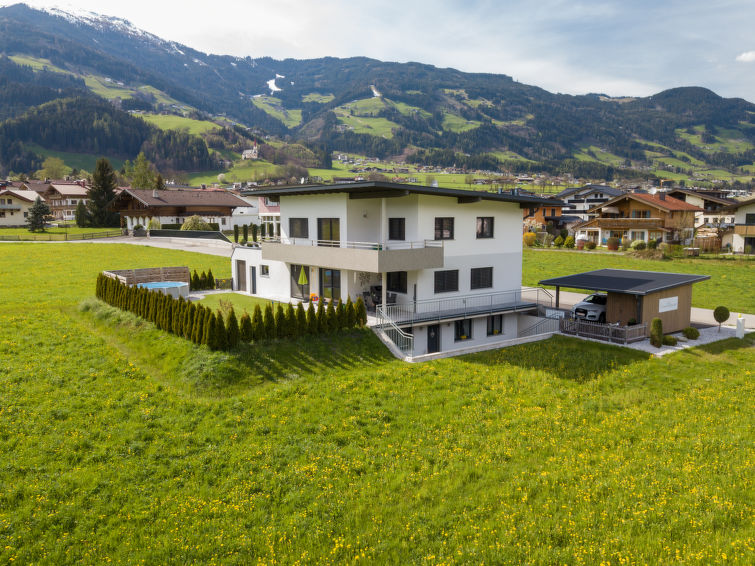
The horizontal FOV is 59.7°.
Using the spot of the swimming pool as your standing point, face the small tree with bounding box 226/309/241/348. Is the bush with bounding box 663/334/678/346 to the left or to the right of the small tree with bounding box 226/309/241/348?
left

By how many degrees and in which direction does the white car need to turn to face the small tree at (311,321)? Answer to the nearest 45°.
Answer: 0° — it already faces it

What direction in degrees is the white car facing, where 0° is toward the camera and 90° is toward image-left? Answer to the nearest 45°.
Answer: approximately 45°

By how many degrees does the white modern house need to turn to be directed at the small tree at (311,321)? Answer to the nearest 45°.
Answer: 0° — it already faces it

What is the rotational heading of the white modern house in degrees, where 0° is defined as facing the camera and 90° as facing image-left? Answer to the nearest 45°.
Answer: approximately 45°

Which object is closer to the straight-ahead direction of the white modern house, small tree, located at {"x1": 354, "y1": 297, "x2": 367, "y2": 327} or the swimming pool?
the small tree

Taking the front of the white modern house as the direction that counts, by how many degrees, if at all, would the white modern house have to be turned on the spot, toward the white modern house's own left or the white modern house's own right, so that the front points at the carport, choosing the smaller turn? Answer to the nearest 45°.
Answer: approximately 135° to the white modern house's own left

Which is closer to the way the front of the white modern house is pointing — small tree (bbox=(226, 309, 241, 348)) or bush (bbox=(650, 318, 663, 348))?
the small tree

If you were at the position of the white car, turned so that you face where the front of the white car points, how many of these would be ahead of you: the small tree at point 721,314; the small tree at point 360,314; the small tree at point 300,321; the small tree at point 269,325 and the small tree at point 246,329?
4

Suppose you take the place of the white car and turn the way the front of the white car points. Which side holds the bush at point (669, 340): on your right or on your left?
on your left
